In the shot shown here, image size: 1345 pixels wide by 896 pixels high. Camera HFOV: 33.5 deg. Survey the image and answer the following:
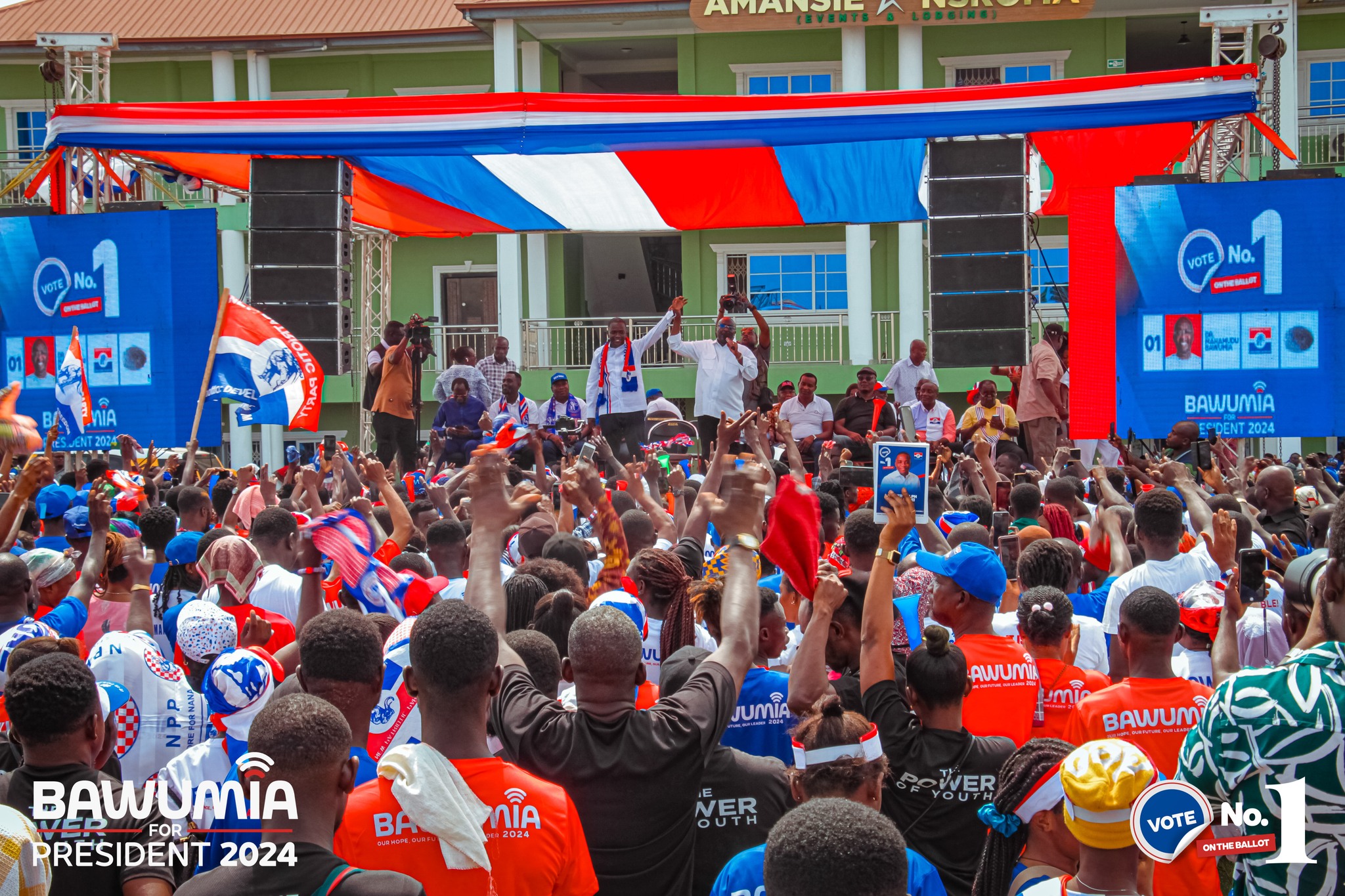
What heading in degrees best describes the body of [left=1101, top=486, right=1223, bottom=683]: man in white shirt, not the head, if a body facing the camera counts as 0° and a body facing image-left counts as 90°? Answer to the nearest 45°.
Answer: approximately 180°

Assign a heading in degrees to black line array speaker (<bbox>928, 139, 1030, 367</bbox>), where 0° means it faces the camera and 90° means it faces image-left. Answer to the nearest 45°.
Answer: approximately 0°

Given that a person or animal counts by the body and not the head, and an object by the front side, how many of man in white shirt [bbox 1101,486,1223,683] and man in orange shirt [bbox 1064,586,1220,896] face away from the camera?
2

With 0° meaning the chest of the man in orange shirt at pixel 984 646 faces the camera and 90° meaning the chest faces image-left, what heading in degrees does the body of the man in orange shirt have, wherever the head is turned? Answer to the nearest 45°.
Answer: approximately 135°

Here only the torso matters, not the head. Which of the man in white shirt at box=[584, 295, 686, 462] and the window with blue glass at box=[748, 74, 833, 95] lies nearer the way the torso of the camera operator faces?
the man in white shirt

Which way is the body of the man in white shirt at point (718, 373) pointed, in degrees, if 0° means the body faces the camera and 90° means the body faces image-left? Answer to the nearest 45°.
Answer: approximately 0°

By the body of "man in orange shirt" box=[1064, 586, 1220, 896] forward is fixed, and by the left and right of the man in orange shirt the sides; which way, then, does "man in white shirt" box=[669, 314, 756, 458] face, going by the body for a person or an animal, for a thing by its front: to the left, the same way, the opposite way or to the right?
the opposite way

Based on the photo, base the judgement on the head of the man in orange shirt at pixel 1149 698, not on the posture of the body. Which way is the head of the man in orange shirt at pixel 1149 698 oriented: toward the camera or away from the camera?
away from the camera

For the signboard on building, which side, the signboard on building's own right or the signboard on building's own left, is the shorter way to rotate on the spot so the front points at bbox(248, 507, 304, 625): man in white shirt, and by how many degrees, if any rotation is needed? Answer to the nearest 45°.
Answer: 0° — it already faces them

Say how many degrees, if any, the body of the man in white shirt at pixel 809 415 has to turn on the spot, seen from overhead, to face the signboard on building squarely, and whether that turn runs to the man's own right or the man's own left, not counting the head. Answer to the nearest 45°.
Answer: approximately 180°

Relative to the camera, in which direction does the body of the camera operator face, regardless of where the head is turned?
to the viewer's right

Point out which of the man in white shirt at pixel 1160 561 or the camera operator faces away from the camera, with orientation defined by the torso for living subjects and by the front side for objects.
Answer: the man in white shirt
